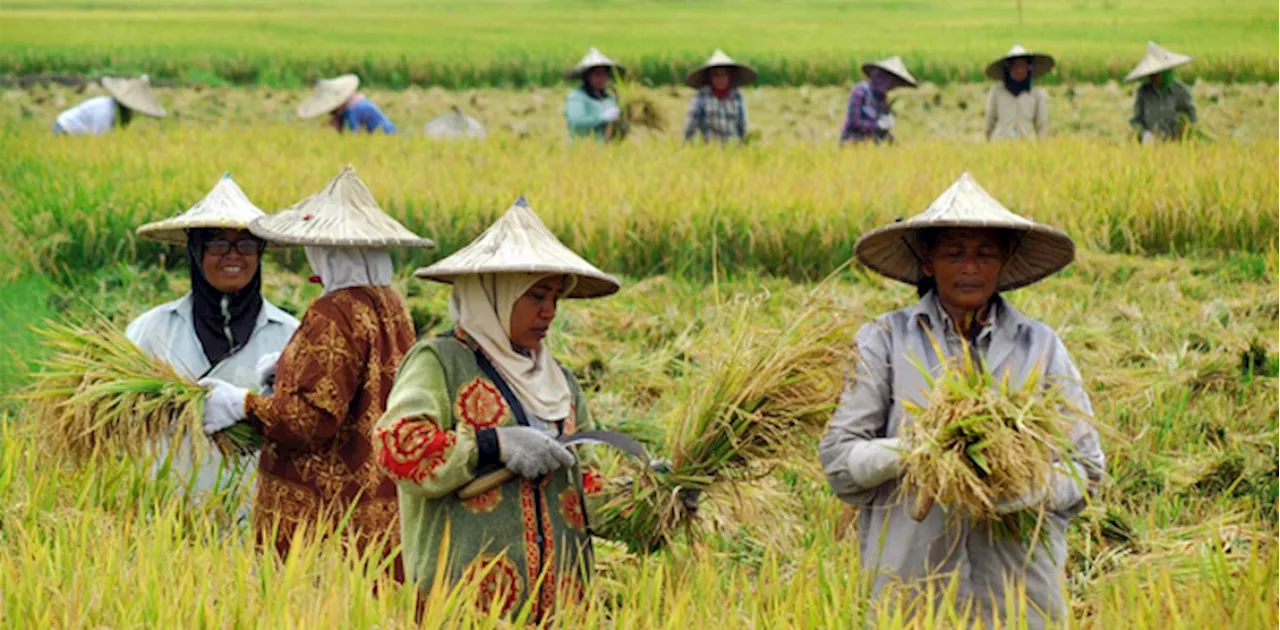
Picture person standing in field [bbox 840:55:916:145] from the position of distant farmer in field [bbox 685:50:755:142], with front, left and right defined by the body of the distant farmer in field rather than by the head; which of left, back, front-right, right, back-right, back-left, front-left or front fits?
left

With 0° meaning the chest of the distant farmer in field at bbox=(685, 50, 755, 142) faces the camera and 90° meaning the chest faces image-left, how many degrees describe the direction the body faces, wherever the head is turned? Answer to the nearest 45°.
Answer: approximately 0°

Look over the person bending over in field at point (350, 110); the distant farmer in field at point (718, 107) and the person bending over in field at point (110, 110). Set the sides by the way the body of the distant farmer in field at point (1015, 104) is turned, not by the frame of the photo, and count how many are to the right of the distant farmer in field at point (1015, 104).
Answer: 3

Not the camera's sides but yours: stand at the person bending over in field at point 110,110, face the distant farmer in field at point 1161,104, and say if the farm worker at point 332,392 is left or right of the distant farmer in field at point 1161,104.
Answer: right

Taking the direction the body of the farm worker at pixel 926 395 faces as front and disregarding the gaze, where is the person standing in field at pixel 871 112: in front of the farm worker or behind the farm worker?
behind

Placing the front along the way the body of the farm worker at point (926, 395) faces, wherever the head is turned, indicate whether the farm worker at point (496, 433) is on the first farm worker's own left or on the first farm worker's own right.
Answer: on the first farm worker's own right

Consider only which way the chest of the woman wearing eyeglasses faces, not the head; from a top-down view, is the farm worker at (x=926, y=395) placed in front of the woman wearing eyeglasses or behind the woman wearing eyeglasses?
in front

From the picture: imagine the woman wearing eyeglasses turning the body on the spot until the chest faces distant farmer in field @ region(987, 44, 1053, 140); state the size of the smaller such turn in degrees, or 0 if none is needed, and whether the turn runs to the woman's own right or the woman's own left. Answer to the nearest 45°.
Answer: approximately 135° to the woman's own left

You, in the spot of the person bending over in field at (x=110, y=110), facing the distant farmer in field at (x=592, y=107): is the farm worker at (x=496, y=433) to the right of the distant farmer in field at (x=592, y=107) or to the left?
right

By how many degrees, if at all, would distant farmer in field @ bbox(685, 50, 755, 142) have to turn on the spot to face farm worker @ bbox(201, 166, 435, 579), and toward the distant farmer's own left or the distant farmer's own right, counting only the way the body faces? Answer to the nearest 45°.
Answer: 0° — they already face them

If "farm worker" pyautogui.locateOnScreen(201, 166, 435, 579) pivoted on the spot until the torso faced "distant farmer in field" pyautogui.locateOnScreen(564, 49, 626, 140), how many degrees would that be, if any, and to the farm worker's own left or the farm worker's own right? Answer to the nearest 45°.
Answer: approximately 45° to the farm worker's own right
